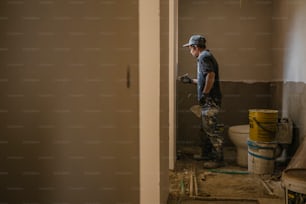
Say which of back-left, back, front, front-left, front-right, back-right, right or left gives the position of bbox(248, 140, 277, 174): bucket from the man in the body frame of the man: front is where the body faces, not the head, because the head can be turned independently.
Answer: back-left

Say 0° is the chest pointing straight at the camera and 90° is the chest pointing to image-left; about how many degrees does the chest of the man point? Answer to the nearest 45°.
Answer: approximately 90°

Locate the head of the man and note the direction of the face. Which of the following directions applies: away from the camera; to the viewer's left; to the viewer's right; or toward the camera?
to the viewer's left
